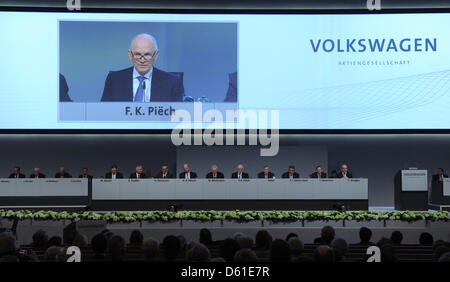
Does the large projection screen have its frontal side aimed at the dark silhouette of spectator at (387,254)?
yes

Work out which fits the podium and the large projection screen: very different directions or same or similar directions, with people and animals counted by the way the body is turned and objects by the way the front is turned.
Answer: same or similar directions

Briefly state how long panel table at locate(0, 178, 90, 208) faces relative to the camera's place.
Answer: facing the viewer

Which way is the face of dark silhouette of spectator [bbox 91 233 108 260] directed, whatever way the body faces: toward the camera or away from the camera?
away from the camera

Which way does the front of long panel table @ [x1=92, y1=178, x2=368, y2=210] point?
toward the camera

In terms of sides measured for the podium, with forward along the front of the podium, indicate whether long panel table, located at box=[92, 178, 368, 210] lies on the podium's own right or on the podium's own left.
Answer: on the podium's own right

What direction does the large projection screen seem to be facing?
toward the camera

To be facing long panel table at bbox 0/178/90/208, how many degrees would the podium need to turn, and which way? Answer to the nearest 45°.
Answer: approximately 90° to its right

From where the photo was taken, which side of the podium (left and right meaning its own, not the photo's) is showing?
front

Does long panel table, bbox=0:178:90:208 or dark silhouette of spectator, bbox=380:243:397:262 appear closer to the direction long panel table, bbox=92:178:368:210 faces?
the dark silhouette of spectator

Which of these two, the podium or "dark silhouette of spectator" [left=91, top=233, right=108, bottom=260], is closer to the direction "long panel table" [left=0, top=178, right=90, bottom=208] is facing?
the dark silhouette of spectator

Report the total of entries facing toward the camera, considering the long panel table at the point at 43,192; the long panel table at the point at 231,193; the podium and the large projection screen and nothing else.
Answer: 4

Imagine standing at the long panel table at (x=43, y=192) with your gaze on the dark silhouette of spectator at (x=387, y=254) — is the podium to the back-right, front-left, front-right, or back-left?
front-left

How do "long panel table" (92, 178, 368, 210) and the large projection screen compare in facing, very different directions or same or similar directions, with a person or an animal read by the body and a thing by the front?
same or similar directions

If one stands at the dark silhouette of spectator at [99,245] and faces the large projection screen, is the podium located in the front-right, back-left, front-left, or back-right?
front-right

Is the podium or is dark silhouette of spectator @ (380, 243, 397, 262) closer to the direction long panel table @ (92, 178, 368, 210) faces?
the dark silhouette of spectator

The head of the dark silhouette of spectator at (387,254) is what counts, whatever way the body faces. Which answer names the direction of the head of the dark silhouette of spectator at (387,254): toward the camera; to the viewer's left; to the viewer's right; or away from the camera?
away from the camera

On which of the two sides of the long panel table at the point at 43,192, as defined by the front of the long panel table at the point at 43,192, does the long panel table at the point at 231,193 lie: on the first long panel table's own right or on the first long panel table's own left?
on the first long panel table's own left
